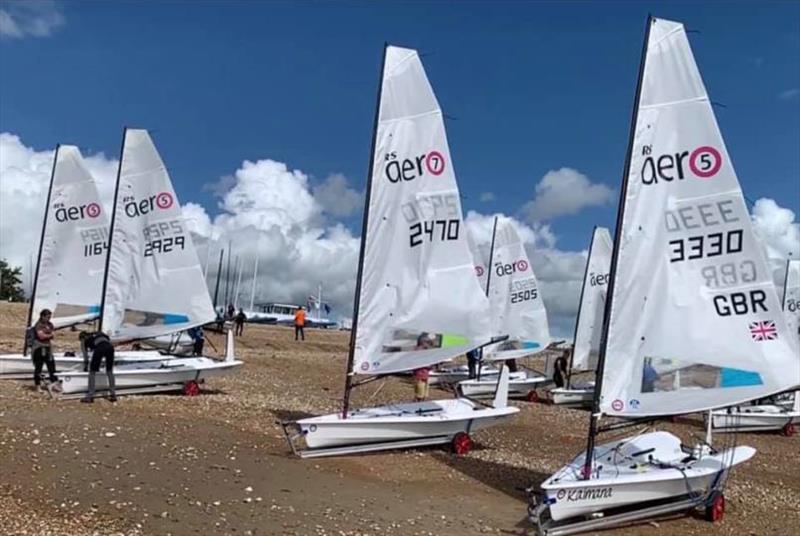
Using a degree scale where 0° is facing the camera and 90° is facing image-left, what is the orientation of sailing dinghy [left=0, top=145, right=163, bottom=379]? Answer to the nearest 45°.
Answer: approximately 90°

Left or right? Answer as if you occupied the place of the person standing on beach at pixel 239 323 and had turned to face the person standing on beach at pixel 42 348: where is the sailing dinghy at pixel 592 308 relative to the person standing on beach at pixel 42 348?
left

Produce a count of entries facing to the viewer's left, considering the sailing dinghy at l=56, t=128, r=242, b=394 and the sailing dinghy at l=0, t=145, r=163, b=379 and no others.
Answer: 2

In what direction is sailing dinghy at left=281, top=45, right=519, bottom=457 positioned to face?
to the viewer's left

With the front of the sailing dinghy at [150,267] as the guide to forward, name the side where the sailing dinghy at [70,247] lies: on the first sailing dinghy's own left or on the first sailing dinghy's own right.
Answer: on the first sailing dinghy's own right

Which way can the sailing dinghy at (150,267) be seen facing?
to the viewer's left

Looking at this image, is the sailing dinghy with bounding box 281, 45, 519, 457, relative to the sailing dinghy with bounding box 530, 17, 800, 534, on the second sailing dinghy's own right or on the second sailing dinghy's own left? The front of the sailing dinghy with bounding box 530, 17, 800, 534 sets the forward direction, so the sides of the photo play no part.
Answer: on the second sailing dinghy's own right

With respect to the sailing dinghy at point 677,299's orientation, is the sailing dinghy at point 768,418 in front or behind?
behind

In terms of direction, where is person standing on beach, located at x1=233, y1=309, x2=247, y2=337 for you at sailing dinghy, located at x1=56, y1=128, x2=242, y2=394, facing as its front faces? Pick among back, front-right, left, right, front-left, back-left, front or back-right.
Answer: right

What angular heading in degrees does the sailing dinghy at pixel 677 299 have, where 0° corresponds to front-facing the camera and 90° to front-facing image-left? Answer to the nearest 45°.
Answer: approximately 45°

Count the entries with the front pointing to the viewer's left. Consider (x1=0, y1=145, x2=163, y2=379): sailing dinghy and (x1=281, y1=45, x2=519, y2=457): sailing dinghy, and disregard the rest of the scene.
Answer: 2

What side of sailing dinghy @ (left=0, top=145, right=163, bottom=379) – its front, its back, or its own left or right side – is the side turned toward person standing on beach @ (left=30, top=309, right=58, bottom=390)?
left
